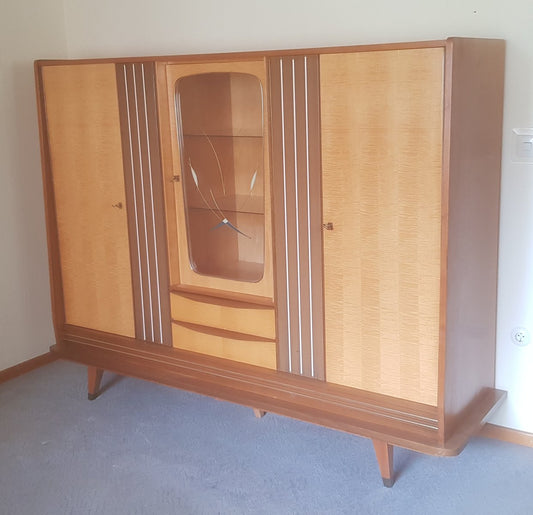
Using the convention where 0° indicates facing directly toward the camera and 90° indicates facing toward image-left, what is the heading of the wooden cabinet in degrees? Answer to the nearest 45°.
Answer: approximately 45°
